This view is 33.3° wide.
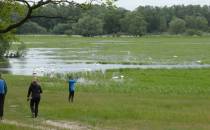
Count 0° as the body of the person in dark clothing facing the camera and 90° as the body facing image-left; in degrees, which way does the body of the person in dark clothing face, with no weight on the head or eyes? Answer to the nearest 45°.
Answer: approximately 180°
